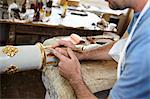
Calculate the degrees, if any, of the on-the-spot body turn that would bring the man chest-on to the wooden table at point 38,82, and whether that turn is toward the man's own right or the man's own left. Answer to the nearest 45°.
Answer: approximately 45° to the man's own right

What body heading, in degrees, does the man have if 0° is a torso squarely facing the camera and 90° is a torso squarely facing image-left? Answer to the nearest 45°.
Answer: approximately 90°

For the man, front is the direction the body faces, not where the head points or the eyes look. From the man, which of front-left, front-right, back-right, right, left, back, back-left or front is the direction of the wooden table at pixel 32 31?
front-right
